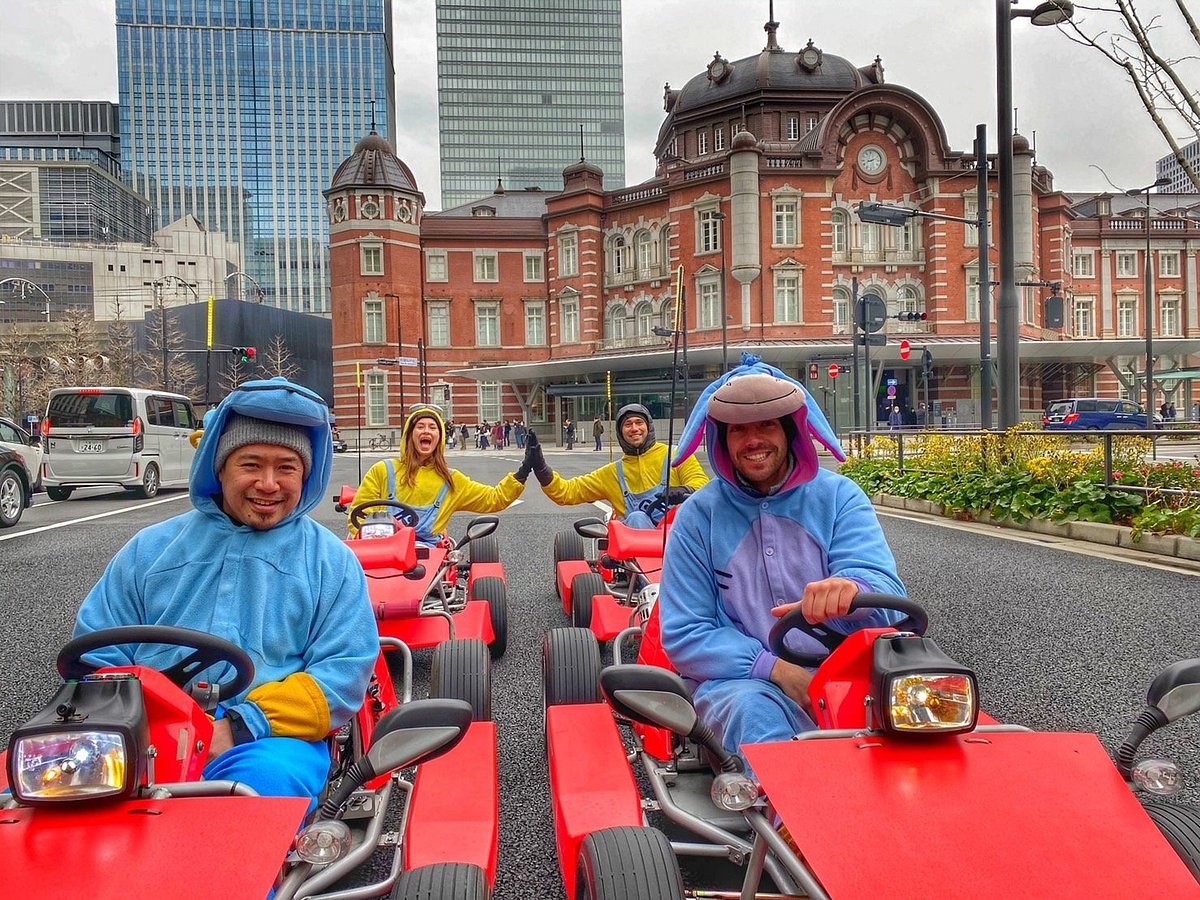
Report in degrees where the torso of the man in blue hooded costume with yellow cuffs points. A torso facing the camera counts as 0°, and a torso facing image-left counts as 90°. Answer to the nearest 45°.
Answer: approximately 0°

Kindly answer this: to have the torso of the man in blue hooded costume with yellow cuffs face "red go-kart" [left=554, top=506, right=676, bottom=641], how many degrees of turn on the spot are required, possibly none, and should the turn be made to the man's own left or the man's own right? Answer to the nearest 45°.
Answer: approximately 135° to the man's own left

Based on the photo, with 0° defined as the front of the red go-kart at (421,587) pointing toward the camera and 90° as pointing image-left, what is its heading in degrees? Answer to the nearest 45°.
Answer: approximately 0°

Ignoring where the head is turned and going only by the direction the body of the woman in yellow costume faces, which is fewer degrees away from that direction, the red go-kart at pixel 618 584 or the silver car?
the red go-kart

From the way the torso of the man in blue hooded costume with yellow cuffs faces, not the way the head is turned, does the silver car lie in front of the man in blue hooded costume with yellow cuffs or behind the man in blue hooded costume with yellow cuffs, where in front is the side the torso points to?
behind

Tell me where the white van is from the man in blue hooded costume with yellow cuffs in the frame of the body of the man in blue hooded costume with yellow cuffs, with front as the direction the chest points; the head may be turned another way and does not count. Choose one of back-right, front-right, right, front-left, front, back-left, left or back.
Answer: back
